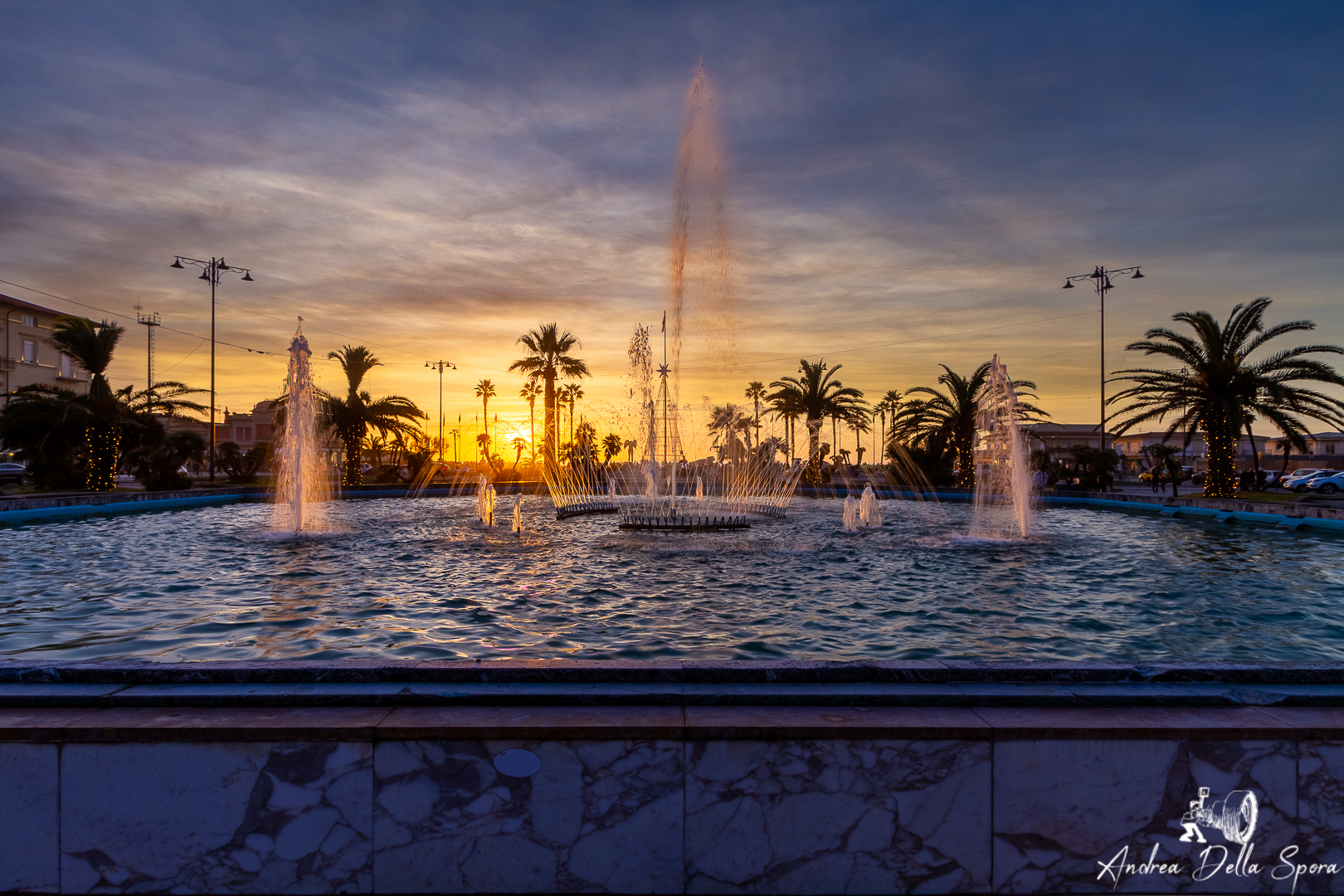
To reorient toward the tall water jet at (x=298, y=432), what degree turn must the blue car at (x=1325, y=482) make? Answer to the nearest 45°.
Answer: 0° — it already faces it

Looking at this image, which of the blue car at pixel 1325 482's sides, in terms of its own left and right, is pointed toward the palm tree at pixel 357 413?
front

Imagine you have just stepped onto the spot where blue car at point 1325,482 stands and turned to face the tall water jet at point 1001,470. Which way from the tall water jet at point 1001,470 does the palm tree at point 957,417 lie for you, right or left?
right

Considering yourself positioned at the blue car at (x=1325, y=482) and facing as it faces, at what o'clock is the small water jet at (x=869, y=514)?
The small water jet is roughly at 11 o'clock from the blue car.

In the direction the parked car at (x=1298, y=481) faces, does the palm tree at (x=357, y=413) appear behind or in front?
in front

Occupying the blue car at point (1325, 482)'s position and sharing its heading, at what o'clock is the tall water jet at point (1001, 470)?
The tall water jet is roughly at 11 o'clock from the blue car.

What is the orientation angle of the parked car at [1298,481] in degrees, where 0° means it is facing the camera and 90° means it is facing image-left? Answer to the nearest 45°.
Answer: approximately 45°

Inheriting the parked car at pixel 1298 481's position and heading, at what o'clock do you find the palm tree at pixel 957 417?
The palm tree is roughly at 12 o'clock from the parked car.

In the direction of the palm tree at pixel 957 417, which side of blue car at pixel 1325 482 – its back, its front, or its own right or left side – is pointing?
front

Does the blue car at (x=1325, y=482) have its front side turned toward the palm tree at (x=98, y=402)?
yes
